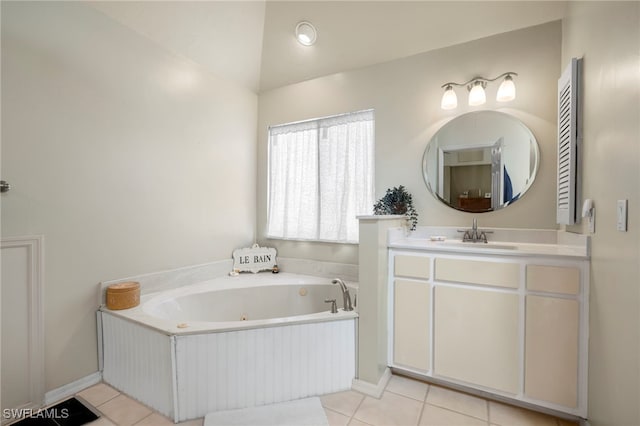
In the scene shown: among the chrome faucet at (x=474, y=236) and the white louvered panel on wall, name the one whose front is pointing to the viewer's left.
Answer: the white louvered panel on wall

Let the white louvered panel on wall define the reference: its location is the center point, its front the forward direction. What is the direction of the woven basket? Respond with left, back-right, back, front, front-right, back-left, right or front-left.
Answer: front-left

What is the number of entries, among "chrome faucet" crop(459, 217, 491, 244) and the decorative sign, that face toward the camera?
2

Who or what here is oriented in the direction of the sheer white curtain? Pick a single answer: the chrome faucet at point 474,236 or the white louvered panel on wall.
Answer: the white louvered panel on wall

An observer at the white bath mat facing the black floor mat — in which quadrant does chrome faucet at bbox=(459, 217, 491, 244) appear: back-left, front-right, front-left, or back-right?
back-right

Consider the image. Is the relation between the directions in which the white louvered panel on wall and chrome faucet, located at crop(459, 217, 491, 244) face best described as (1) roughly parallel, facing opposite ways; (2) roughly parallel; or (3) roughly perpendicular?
roughly perpendicular

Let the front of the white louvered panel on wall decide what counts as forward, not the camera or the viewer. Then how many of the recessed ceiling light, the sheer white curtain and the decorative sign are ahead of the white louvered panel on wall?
3

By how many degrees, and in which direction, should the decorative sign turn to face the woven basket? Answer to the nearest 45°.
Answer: approximately 45° to its right

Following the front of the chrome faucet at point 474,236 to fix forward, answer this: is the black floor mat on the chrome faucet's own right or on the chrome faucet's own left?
on the chrome faucet's own right

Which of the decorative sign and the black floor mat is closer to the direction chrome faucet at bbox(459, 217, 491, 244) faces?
the black floor mat

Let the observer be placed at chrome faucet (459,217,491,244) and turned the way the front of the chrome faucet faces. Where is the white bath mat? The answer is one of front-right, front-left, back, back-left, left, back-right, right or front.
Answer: front-right

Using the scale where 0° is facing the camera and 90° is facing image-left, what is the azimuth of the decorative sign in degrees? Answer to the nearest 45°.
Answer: approximately 0°

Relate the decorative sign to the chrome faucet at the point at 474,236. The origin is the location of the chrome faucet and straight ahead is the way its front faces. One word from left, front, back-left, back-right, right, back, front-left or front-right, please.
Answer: right

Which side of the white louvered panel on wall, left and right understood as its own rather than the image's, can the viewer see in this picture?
left

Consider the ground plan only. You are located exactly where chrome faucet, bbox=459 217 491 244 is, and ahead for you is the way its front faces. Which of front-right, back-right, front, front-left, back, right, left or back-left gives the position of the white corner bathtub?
front-right

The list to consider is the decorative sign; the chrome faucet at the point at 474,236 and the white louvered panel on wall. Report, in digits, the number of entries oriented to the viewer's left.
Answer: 1

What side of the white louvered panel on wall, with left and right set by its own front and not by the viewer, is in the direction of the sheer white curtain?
front
